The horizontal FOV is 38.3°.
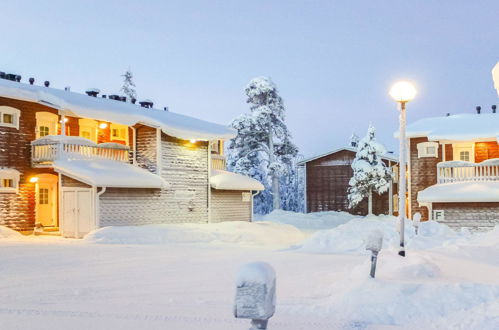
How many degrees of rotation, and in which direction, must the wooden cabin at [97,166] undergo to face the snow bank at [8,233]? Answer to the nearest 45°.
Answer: approximately 90° to its right

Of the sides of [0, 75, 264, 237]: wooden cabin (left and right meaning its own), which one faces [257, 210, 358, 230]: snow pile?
left

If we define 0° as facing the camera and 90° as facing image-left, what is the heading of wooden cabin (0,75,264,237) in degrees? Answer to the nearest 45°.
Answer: approximately 315°

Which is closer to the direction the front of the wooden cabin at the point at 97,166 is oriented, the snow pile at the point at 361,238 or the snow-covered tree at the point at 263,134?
the snow pile

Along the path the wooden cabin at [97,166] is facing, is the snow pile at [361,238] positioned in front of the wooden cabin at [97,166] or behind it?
in front

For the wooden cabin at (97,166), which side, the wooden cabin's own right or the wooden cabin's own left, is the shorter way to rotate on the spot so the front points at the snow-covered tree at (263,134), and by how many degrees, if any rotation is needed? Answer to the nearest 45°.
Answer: approximately 90° to the wooden cabin's own left

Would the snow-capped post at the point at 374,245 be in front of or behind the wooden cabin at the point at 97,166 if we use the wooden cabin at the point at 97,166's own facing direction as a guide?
in front

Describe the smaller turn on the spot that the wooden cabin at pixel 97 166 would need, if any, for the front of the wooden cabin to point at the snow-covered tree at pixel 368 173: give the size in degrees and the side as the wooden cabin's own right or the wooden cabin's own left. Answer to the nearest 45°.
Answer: approximately 90° to the wooden cabin's own left

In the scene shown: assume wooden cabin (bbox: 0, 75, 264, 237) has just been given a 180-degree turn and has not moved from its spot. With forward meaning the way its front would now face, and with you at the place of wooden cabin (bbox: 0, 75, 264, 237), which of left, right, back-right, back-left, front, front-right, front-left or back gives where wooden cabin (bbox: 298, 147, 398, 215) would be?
right
